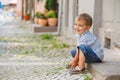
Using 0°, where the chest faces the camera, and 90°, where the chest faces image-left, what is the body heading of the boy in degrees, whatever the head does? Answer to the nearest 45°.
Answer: approximately 45°

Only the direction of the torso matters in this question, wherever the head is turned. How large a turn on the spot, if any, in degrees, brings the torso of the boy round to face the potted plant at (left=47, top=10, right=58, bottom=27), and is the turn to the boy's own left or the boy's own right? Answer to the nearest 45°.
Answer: approximately 135° to the boy's own right

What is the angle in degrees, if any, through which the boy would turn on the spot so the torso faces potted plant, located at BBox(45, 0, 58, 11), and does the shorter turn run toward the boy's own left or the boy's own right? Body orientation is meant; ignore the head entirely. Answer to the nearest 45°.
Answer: approximately 135° to the boy's own right
